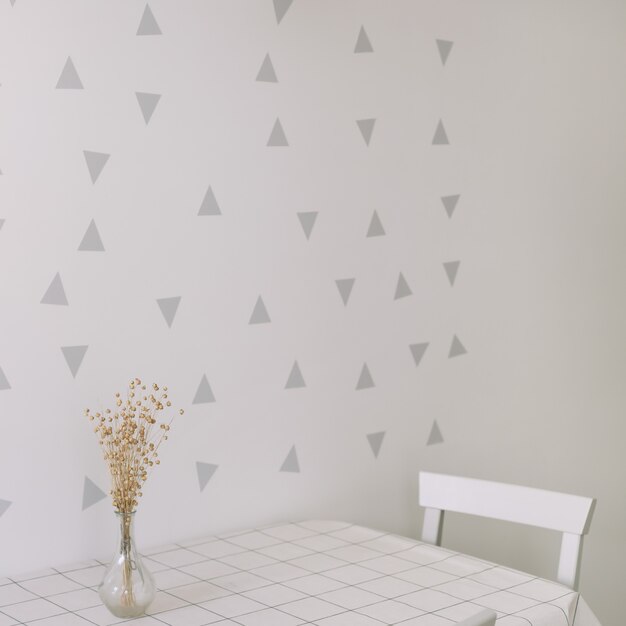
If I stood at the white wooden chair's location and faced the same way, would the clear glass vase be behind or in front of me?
in front

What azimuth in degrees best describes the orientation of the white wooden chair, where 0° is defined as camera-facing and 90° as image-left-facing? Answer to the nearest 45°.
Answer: approximately 45°
